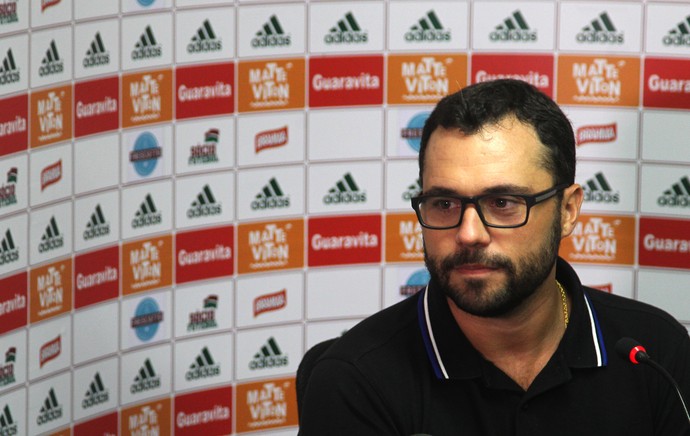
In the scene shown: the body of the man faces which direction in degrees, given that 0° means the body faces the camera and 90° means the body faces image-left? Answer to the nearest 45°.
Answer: approximately 0°

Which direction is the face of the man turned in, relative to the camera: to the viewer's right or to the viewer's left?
to the viewer's left
